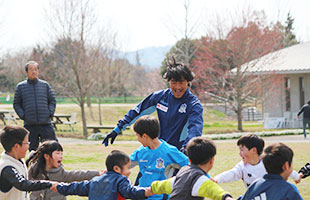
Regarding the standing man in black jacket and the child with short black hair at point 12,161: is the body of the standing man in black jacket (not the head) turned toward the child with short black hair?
yes

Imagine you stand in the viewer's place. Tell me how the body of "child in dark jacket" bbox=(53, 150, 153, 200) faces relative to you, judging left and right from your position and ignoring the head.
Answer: facing away from the viewer and to the right of the viewer

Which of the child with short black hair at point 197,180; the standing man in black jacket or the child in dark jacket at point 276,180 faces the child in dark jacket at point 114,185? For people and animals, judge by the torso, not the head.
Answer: the standing man in black jacket

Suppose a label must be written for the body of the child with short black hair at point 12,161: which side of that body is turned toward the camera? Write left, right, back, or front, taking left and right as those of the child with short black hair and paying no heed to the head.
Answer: right
